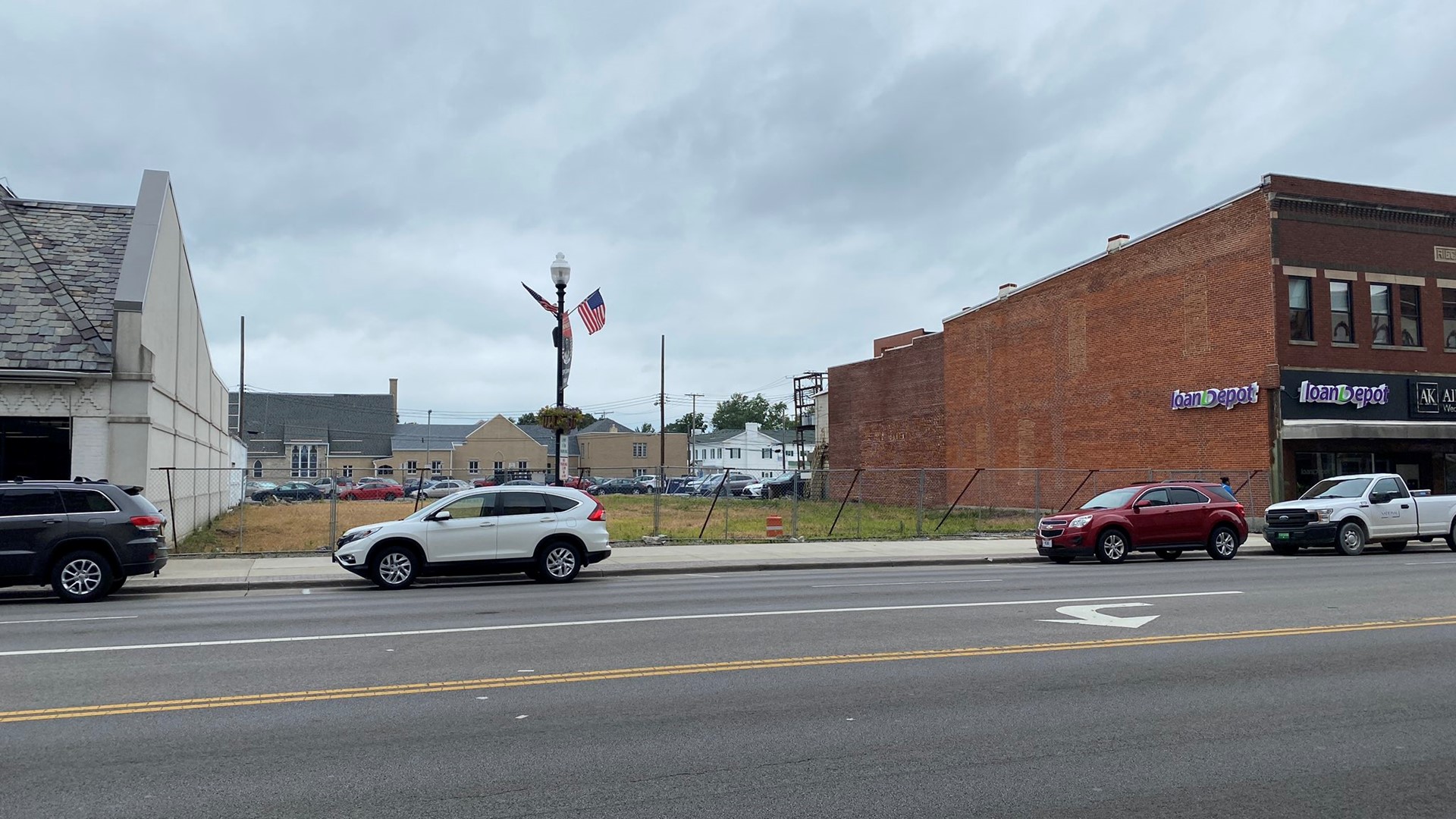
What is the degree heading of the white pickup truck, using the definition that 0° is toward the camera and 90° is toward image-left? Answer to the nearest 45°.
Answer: approximately 45°

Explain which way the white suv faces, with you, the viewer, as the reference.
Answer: facing to the left of the viewer

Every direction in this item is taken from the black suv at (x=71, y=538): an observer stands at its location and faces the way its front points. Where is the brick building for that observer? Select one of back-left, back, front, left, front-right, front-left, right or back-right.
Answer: back

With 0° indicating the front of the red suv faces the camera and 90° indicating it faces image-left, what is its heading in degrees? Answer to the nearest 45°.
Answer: approximately 45°

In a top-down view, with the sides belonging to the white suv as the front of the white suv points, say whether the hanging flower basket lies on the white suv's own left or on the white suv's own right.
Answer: on the white suv's own right

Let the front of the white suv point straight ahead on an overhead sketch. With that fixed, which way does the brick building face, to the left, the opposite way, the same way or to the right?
to the left

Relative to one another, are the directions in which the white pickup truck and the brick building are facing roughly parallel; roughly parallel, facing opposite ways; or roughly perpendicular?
roughly perpendicular

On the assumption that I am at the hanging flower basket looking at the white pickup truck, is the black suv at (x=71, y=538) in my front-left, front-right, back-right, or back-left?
back-right

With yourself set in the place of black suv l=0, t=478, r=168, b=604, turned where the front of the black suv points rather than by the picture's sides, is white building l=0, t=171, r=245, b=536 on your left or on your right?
on your right

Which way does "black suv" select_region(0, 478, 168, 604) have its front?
to the viewer's left

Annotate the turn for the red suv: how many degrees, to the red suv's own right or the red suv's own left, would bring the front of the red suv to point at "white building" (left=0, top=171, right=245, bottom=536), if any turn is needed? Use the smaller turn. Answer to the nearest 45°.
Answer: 0° — it already faces it

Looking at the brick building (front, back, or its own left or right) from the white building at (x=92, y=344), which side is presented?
right

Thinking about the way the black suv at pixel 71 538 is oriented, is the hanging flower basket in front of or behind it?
behind

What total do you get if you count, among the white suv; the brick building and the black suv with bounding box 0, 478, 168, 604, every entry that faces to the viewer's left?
2

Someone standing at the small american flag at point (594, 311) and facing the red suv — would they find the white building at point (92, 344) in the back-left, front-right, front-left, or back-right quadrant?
back-right
